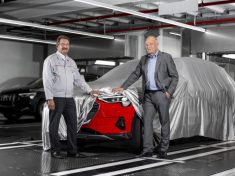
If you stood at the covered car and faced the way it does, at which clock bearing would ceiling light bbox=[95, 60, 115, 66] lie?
The ceiling light is roughly at 4 o'clock from the covered car.

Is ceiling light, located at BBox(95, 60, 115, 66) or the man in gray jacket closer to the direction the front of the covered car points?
the man in gray jacket

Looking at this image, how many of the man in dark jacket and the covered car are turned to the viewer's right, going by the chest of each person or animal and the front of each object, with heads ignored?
0

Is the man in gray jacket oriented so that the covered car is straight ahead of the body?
no

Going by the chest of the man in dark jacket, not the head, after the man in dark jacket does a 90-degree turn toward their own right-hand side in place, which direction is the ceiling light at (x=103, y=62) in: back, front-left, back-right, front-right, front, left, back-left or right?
front-right

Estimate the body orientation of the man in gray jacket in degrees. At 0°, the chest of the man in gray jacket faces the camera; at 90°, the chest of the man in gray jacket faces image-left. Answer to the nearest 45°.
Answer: approximately 315°

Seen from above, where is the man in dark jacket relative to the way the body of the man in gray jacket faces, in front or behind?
in front

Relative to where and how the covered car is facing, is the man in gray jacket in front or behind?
in front

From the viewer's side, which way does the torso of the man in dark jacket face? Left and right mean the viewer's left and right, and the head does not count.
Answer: facing the viewer and to the left of the viewer

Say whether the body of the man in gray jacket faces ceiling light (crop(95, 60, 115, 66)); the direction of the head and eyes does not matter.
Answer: no

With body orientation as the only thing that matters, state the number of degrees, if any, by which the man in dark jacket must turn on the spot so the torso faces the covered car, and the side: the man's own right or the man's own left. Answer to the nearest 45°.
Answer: approximately 180°
